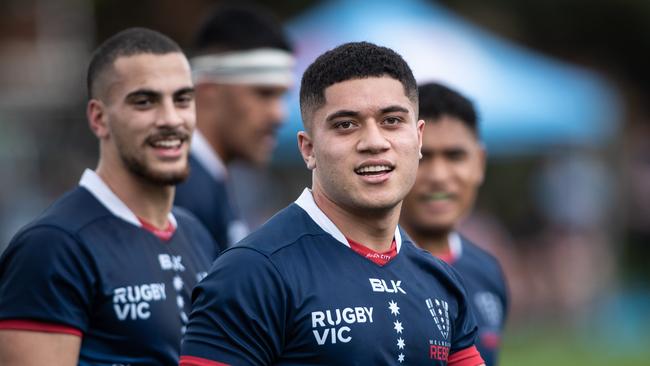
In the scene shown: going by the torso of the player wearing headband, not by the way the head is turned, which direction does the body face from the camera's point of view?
to the viewer's right

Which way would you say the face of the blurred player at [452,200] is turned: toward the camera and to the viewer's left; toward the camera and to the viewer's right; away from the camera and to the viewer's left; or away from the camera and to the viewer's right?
toward the camera and to the viewer's left

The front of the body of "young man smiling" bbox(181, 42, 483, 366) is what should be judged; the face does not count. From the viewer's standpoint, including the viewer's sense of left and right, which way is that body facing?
facing the viewer and to the right of the viewer

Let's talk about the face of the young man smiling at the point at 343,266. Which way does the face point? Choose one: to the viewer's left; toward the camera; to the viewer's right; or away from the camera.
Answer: toward the camera

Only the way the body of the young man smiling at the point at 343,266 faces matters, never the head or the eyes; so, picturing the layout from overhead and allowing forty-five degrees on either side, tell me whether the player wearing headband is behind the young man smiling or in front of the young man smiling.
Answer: behind

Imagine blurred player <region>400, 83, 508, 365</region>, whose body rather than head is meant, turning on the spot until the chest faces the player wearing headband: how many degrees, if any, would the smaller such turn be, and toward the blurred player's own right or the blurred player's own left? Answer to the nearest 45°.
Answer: approximately 90° to the blurred player's own right

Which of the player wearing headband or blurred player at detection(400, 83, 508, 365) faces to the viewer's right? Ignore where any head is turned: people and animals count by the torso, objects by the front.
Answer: the player wearing headband

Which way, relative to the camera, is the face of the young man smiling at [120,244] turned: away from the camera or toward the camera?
toward the camera

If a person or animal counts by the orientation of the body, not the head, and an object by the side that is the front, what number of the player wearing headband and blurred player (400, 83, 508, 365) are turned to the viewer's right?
1

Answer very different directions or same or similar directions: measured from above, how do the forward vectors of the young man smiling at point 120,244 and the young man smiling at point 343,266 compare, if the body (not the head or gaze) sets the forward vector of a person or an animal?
same or similar directions

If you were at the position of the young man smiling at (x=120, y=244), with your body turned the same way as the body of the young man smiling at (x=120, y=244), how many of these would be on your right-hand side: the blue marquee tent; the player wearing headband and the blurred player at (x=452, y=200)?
0
